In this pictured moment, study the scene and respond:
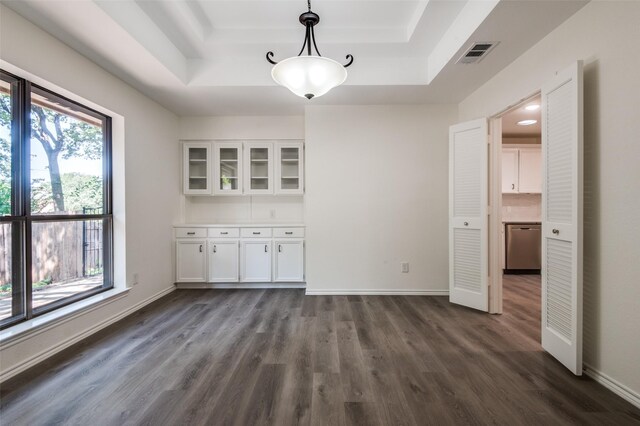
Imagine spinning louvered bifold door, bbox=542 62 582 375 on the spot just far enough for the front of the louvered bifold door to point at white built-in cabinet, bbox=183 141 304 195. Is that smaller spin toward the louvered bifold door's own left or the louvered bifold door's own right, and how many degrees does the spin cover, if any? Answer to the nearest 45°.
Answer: approximately 45° to the louvered bifold door's own right

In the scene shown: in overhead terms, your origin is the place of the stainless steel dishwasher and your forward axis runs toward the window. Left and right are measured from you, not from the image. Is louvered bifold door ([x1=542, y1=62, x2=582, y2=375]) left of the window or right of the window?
left

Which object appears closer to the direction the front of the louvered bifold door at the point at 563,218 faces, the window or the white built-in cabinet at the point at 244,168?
the window

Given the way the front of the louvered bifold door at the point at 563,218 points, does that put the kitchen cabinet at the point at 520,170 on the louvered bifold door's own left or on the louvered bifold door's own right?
on the louvered bifold door's own right

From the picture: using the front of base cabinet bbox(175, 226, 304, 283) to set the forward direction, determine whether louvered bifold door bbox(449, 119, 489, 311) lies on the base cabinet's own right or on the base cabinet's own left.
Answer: on the base cabinet's own left

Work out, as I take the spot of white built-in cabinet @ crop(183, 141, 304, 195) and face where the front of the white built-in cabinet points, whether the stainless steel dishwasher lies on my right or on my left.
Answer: on my left

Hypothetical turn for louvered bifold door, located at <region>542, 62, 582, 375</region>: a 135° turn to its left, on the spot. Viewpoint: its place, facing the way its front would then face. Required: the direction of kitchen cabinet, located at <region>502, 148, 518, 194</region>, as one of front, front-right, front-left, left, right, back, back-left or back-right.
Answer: left

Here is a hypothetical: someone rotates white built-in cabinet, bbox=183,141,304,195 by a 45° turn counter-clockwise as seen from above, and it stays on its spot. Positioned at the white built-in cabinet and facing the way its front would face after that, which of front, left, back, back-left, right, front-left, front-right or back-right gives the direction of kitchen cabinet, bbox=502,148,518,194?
front-left

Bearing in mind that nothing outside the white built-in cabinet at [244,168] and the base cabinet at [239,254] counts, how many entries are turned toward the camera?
2

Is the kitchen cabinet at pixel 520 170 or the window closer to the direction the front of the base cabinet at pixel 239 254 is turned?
the window

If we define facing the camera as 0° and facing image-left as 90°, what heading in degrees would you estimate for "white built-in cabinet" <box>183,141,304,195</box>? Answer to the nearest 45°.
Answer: approximately 0°

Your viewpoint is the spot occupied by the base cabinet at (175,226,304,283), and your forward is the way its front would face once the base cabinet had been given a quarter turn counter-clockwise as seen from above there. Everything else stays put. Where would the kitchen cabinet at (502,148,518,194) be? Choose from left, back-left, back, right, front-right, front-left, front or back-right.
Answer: front

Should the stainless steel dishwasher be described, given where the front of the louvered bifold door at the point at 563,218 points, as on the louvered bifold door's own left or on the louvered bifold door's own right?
on the louvered bifold door's own right

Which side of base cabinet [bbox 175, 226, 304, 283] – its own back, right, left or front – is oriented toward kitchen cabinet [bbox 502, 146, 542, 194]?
left

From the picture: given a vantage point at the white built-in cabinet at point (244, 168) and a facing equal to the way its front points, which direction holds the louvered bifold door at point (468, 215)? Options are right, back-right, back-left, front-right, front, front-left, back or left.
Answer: front-left

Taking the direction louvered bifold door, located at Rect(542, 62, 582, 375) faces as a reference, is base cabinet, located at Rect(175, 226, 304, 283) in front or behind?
in front
